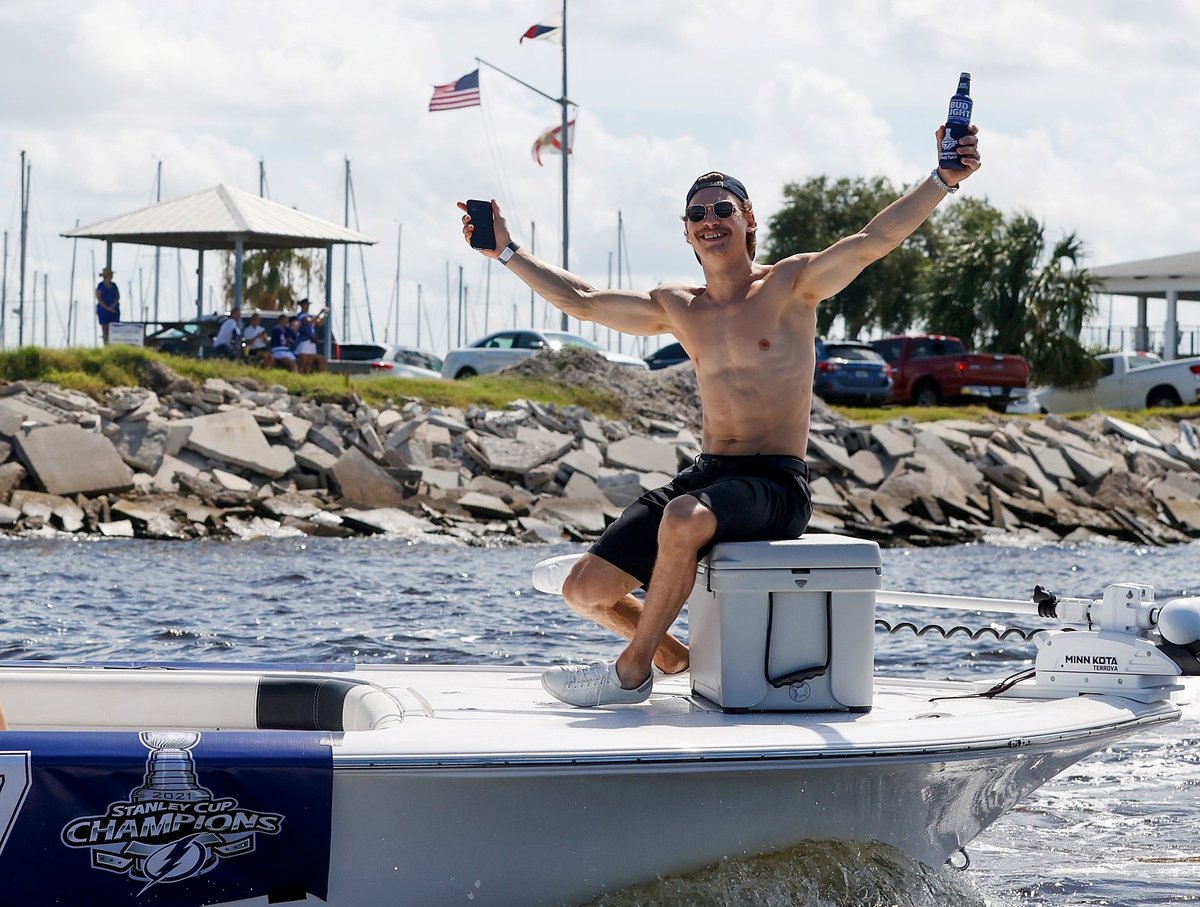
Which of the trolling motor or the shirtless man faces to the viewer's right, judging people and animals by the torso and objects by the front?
the trolling motor

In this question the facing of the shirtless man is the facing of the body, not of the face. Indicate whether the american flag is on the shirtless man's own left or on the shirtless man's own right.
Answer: on the shirtless man's own right

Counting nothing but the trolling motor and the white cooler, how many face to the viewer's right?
1

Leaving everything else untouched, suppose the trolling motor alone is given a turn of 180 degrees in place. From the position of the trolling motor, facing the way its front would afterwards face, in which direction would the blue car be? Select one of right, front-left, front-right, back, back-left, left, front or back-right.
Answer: right

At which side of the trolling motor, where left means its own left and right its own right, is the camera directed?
right

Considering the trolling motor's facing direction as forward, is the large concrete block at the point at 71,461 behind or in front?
behind

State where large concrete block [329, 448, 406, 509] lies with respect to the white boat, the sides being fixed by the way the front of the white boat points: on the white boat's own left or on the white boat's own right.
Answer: on the white boat's own left

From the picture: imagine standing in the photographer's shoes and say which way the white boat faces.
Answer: facing to the right of the viewer

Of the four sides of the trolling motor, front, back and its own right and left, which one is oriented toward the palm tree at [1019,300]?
left

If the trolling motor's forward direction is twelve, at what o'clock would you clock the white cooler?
The white cooler is roughly at 5 o'clock from the trolling motor.

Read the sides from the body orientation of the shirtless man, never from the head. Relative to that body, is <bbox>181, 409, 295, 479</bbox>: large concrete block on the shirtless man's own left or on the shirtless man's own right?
on the shirtless man's own right

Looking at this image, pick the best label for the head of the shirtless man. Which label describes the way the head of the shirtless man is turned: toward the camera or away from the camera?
toward the camera

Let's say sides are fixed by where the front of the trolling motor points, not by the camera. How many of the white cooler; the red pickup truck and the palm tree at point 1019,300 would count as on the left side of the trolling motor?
2

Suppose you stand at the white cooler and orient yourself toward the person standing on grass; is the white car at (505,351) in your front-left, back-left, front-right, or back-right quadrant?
front-right

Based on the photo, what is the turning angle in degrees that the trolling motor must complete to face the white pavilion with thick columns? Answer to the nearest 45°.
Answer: approximately 90° to its left
